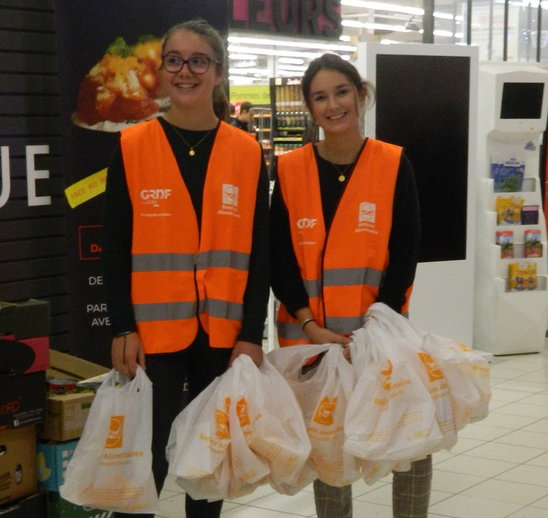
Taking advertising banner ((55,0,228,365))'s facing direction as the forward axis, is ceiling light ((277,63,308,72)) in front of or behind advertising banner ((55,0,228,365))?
behind

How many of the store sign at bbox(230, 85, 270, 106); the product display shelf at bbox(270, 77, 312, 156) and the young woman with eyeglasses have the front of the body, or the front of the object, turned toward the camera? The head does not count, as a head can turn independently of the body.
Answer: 3

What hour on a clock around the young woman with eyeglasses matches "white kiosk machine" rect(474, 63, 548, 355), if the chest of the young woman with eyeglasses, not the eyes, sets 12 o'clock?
The white kiosk machine is roughly at 7 o'clock from the young woman with eyeglasses.

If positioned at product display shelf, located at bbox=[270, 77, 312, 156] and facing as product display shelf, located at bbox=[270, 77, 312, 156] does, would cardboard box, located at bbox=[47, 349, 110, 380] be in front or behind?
in front

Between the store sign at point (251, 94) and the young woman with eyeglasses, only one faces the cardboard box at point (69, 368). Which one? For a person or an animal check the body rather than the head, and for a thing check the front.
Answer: the store sign

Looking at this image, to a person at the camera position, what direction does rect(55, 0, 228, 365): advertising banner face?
facing the viewer

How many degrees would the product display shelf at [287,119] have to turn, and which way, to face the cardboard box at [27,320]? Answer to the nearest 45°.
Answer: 0° — it already faces it

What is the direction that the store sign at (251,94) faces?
toward the camera

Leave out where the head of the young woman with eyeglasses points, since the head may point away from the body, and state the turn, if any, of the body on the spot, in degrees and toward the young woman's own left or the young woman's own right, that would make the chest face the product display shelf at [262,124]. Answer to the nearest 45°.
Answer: approximately 180°

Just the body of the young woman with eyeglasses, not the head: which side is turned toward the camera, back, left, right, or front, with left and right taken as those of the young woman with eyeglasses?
front

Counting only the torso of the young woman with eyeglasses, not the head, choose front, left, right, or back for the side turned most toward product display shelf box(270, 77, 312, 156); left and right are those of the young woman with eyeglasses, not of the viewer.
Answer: back

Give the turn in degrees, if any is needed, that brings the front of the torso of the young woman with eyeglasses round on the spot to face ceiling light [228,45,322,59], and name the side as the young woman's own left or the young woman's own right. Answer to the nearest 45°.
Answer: approximately 180°

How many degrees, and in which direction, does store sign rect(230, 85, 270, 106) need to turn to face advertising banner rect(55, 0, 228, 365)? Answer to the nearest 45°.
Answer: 0° — it already faces it

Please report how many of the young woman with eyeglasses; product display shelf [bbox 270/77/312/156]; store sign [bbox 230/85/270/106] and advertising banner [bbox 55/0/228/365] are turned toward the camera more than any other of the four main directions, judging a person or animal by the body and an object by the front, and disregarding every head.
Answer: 4

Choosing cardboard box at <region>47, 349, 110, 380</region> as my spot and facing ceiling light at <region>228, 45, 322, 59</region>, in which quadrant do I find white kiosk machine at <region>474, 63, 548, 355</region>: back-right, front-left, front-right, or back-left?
front-right

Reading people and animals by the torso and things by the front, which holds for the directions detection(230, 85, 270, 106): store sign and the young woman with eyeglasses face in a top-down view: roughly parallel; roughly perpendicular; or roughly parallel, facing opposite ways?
roughly parallel
